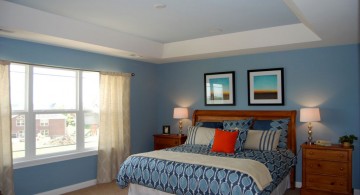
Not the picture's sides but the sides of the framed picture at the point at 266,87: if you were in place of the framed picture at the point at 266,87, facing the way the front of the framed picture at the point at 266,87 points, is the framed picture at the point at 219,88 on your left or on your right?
on your right

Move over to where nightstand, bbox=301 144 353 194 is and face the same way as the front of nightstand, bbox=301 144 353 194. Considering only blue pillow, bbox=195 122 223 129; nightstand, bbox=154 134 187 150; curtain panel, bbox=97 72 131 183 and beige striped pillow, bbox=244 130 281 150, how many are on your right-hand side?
4

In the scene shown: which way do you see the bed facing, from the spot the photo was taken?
facing the viewer and to the left of the viewer

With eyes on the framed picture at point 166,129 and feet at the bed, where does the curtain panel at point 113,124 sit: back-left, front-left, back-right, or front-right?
front-left

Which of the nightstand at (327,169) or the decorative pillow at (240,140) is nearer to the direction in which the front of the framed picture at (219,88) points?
the decorative pillow

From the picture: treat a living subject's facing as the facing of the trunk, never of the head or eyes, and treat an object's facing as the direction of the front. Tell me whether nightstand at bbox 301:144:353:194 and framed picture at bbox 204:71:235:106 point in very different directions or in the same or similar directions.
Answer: same or similar directions

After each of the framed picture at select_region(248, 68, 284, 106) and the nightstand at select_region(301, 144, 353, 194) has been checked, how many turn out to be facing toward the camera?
2

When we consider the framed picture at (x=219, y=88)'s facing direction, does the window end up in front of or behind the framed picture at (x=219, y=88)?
in front

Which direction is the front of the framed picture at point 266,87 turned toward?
toward the camera

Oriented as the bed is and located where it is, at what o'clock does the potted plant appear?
The potted plant is roughly at 7 o'clock from the bed.

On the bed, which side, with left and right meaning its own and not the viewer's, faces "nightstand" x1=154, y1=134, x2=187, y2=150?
right

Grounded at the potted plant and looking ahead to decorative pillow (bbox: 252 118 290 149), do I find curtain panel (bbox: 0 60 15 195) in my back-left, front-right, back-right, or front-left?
front-left

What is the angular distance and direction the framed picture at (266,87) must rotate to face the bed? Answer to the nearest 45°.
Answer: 0° — it already faces it

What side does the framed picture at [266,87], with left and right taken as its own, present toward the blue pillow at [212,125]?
right
